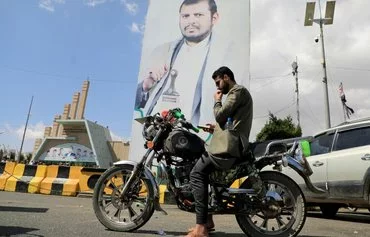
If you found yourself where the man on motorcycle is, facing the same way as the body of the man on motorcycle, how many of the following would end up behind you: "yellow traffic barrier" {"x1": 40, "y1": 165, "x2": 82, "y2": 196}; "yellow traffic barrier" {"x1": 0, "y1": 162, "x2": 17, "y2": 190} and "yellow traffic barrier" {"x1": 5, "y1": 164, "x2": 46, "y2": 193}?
0

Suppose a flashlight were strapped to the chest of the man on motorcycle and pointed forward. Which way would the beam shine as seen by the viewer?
to the viewer's left

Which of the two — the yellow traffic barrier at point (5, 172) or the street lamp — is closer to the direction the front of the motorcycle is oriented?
the yellow traffic barrier

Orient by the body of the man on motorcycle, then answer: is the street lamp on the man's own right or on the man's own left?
on the man's own right

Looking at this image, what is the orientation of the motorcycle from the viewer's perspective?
to the viewer's left

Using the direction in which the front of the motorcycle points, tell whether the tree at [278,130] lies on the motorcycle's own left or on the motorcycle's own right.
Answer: on the motorcycle's own right

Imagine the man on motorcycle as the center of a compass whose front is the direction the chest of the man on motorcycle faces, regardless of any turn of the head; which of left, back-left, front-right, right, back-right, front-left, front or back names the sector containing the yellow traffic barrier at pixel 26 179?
front-right

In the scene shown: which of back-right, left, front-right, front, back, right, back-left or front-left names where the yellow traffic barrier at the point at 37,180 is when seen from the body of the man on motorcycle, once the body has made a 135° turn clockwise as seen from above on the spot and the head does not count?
left

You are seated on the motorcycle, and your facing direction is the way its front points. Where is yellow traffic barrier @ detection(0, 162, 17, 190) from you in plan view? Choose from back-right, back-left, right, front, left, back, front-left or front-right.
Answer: front-right
